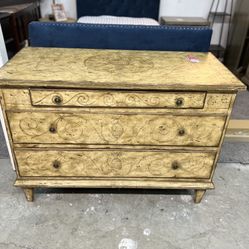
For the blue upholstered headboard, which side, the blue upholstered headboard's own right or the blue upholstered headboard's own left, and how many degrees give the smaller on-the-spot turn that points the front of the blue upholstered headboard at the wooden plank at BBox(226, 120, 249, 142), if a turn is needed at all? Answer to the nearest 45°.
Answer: approximately 45° to the blue upholstered headboard's own left

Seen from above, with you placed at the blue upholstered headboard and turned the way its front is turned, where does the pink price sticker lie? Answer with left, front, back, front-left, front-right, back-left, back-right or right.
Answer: front

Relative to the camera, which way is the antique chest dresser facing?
toward the camera

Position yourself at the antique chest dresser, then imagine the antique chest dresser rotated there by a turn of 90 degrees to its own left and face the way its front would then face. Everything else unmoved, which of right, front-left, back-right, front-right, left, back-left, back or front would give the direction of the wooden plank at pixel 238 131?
front-left

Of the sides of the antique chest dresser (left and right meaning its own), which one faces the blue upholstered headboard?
back

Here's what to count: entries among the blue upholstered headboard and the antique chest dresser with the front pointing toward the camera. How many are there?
2

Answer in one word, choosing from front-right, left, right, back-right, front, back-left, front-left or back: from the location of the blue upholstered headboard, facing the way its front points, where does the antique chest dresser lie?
front

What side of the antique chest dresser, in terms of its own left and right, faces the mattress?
back

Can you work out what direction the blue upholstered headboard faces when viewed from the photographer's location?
facing the viewer
